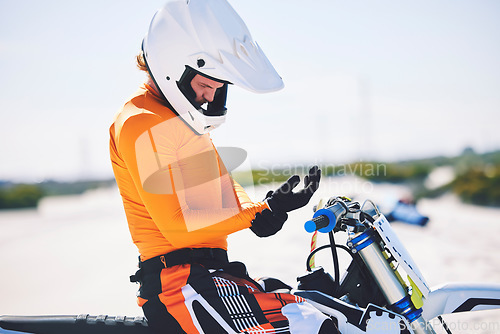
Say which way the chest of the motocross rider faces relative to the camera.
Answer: to the viewer's right

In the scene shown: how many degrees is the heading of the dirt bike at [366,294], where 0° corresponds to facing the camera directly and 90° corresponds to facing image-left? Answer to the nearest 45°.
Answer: approximately 270°
